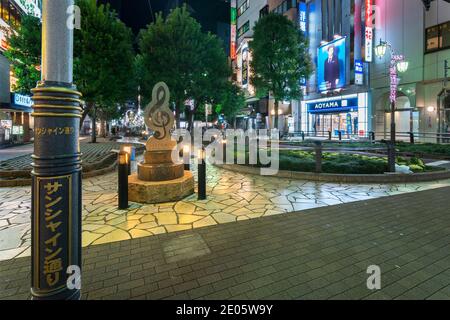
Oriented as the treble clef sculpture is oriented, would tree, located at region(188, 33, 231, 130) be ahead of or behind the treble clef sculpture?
behind

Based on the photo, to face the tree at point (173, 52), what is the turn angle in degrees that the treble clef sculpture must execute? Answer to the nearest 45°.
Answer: approximately 180°

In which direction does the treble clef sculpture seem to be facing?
toward the camera

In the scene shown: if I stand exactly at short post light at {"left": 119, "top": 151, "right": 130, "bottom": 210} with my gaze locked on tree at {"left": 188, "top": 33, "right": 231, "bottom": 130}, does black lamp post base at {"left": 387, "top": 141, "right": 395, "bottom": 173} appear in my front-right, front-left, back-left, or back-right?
front-right

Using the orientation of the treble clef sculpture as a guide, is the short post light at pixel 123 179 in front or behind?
in front

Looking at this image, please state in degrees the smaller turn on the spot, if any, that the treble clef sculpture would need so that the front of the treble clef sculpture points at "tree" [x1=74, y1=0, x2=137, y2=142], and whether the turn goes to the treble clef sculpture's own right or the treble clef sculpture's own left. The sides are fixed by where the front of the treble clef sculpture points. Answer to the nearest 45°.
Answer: approximately 180°
